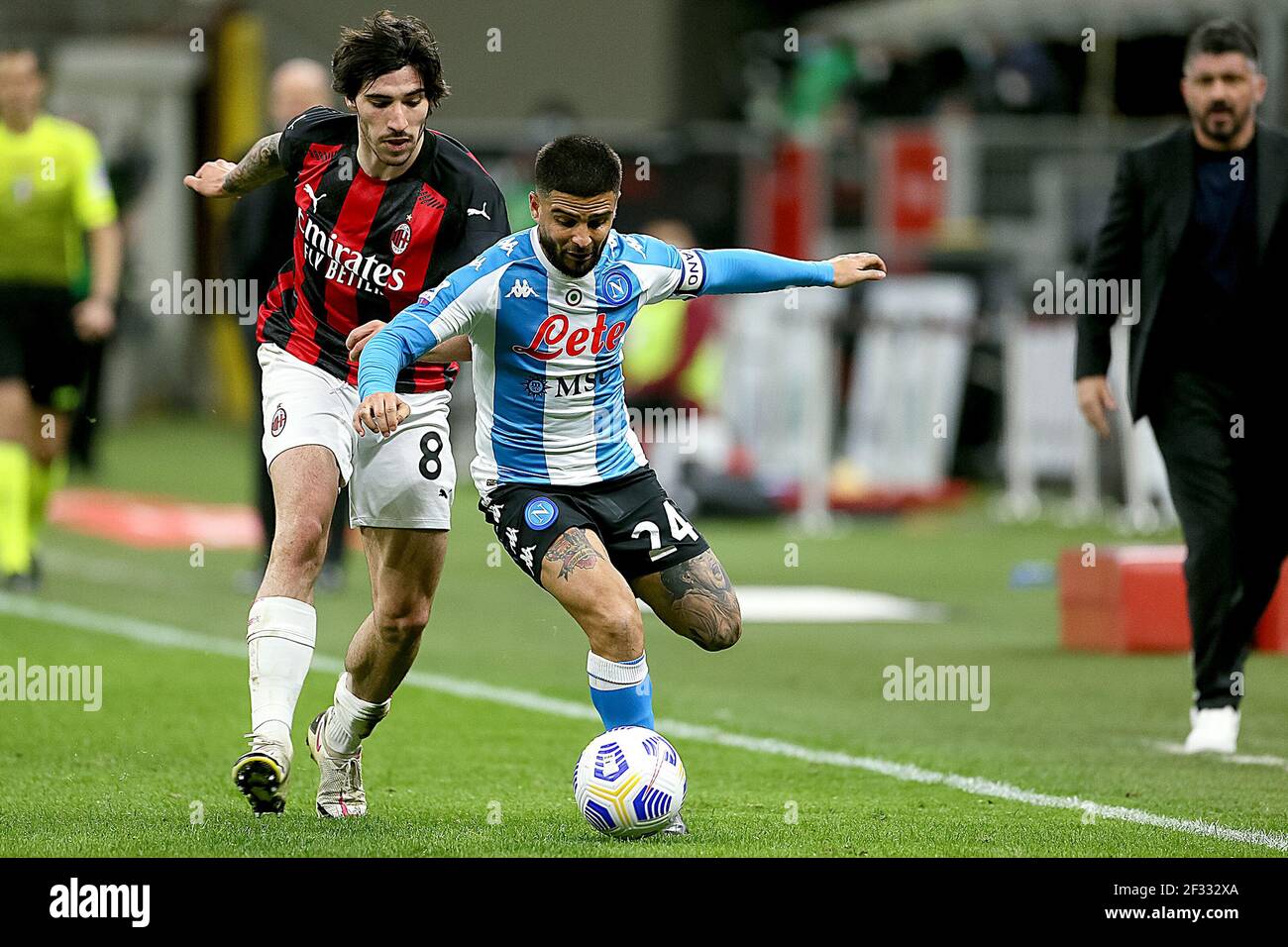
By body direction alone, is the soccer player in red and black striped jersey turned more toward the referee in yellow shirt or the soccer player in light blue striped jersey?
the soccer player in light blue striped jersey

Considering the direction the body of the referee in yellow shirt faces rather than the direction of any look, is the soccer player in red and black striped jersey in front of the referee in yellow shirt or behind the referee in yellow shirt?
in front

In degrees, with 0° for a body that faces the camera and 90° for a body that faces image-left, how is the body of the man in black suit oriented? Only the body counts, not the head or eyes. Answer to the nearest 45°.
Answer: approximately 0°

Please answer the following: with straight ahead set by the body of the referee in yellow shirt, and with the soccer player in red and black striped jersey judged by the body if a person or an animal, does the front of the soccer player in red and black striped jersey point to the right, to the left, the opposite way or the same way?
the same way

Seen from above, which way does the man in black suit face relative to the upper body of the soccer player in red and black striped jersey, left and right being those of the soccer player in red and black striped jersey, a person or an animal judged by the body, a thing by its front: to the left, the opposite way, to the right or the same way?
the same way

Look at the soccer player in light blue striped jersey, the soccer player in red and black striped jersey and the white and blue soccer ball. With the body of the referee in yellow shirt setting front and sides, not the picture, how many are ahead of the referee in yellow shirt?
3

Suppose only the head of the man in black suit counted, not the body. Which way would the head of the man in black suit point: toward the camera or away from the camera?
toward the camera

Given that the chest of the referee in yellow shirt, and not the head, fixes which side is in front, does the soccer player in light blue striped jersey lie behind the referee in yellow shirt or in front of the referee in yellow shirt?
in front

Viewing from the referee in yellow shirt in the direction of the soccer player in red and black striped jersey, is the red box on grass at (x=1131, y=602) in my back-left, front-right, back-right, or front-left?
front-left

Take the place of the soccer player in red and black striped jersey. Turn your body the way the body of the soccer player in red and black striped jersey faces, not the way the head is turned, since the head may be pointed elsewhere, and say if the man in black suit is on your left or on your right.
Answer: on your left

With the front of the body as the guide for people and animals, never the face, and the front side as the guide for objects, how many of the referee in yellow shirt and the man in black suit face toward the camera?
2

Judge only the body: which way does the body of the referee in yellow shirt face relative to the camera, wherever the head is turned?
toward the camera

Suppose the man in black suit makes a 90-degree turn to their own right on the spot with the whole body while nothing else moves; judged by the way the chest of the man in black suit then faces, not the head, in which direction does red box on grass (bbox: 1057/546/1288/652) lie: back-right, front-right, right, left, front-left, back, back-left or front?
right

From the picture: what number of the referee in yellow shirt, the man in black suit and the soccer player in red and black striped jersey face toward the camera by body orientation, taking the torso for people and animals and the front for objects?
3

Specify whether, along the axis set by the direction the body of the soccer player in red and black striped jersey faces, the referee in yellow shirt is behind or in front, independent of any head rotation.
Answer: behind

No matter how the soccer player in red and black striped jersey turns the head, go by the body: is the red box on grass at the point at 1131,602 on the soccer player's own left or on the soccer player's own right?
on the soccer player's own left

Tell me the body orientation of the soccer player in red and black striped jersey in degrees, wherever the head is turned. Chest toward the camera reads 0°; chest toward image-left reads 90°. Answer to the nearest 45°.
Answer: approximately 0°

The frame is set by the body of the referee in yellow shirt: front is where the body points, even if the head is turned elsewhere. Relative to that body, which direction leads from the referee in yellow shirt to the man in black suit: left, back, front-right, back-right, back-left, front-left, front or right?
front-left

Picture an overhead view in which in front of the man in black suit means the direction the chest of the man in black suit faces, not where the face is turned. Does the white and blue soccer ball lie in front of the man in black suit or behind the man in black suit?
in front
